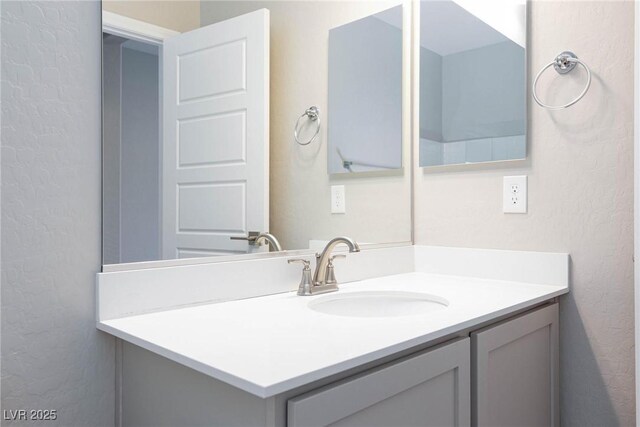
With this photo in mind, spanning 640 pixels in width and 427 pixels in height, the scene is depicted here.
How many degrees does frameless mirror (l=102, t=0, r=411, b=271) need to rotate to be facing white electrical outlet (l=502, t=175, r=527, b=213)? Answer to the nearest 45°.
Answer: approximately 45° to its left

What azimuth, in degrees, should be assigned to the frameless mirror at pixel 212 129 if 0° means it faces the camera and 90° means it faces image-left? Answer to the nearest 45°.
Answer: approximately 315°

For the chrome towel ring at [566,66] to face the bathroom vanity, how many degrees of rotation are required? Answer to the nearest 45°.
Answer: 0° — it already faces it
